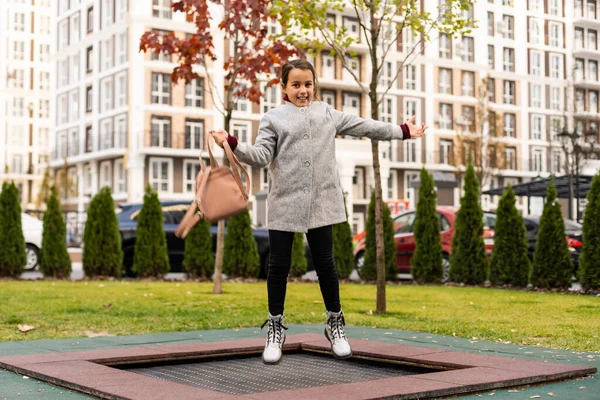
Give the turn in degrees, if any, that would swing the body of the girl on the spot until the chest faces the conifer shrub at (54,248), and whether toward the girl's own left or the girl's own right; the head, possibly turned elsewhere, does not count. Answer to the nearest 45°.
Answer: approximately 135° to the girl's own right

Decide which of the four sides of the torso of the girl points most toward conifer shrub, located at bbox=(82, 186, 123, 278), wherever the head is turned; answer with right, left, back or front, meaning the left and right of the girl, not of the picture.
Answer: back

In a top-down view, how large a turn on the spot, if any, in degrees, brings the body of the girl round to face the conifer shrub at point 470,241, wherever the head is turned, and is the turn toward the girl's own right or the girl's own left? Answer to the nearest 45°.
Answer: approximately 180°

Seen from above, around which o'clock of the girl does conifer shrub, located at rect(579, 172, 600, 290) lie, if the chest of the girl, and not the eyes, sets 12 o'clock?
The conifer shrub is roughly at 7 o'clock from the girl.

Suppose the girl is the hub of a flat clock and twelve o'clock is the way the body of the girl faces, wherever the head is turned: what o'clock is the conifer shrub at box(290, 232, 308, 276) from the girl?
The conifer shrub is roughly at 6 o'clock from the girl.

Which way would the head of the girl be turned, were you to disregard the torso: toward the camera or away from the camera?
toward the camera

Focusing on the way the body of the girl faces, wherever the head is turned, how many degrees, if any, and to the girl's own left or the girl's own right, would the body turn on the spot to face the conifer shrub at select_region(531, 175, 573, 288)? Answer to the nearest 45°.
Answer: approximately 135° to the girl's own left

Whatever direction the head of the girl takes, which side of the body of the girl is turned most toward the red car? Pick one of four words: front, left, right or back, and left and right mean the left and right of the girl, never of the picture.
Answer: back

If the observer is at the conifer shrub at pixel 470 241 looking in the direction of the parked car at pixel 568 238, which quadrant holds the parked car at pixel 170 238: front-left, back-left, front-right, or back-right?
back-left

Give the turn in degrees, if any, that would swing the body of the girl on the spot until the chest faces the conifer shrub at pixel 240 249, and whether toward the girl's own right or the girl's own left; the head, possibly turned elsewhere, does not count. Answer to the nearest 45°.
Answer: approximately 180°

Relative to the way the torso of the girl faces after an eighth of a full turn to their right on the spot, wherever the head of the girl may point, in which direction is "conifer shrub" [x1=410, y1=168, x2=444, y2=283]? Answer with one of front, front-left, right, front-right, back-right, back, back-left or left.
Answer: back-right

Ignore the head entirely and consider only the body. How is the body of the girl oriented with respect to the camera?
toward the camera

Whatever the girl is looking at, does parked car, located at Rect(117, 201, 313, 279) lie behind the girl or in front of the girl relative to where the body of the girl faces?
behind

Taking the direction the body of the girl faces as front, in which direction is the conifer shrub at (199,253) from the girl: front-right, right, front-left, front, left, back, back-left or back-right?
back

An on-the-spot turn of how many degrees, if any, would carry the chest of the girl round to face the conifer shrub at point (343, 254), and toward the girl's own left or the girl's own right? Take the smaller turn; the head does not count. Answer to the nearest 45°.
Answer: approximately 180°
